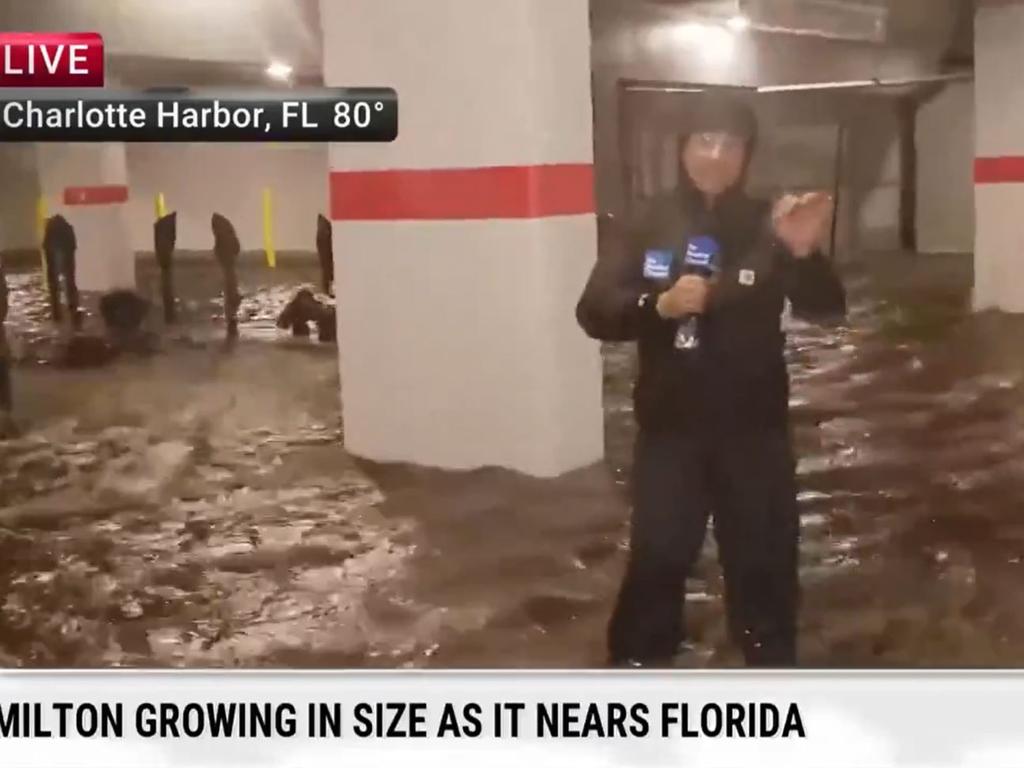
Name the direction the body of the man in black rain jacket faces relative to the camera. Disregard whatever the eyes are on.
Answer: toward the camera
